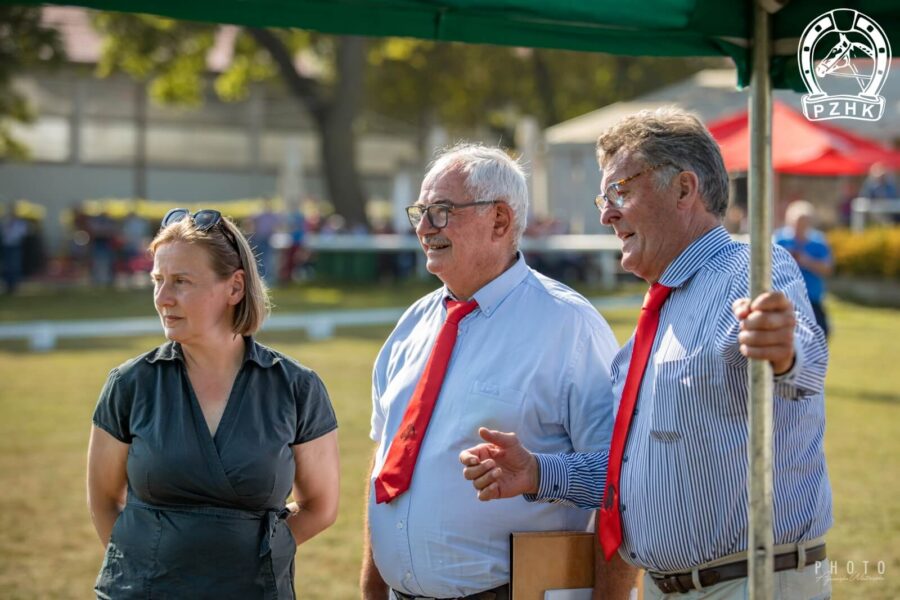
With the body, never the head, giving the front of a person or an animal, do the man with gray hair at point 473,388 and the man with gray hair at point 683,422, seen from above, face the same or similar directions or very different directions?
same or similar directions

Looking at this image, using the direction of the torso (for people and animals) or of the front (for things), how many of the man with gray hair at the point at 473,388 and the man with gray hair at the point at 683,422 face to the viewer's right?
0

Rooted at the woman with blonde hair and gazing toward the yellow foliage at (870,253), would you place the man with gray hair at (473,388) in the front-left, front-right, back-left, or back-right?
front-right

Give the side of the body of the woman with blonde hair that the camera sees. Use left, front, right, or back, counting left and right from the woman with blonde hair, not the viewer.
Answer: front

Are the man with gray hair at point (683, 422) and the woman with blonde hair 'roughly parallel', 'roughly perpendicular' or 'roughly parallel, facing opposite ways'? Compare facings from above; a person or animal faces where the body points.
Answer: roughly perpendicular

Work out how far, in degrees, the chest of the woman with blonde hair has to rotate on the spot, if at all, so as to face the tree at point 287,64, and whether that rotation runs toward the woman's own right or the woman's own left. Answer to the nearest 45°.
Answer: approximately 180°

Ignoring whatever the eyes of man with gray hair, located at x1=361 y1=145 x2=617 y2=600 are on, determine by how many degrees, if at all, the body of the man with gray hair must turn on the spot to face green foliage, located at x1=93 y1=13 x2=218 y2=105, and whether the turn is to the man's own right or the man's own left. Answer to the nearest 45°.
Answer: approximately 135° to the man's own right

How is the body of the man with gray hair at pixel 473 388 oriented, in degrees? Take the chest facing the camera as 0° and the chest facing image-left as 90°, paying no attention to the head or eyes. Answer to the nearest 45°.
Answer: approximately 45°

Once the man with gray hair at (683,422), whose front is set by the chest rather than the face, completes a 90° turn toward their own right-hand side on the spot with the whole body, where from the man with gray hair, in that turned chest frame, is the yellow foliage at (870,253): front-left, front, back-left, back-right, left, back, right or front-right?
front-right

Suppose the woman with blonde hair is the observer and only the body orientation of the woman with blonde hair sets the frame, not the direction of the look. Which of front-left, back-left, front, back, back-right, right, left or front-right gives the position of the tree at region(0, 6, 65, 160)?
back

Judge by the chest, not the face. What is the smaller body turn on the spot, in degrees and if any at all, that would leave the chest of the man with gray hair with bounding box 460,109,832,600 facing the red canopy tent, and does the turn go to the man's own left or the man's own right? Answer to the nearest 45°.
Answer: approximately 135° to the man's own right

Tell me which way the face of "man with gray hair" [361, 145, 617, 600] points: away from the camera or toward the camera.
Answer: toward the camera

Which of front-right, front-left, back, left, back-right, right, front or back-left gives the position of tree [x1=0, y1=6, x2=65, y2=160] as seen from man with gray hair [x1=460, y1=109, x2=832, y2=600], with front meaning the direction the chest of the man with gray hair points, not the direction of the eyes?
right

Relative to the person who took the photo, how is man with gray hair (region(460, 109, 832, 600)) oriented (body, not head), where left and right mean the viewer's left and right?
facing the viewer and to the left of the viewer

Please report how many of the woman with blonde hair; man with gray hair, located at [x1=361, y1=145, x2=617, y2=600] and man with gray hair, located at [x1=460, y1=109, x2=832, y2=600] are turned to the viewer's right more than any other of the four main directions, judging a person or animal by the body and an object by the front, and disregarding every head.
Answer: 0

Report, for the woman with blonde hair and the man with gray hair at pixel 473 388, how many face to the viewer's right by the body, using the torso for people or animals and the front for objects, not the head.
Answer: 0
